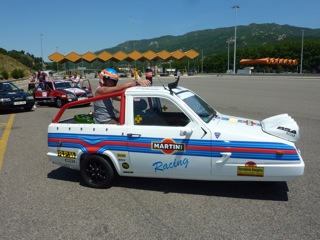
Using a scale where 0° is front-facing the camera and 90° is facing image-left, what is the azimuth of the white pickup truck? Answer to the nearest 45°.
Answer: approximately 270°
